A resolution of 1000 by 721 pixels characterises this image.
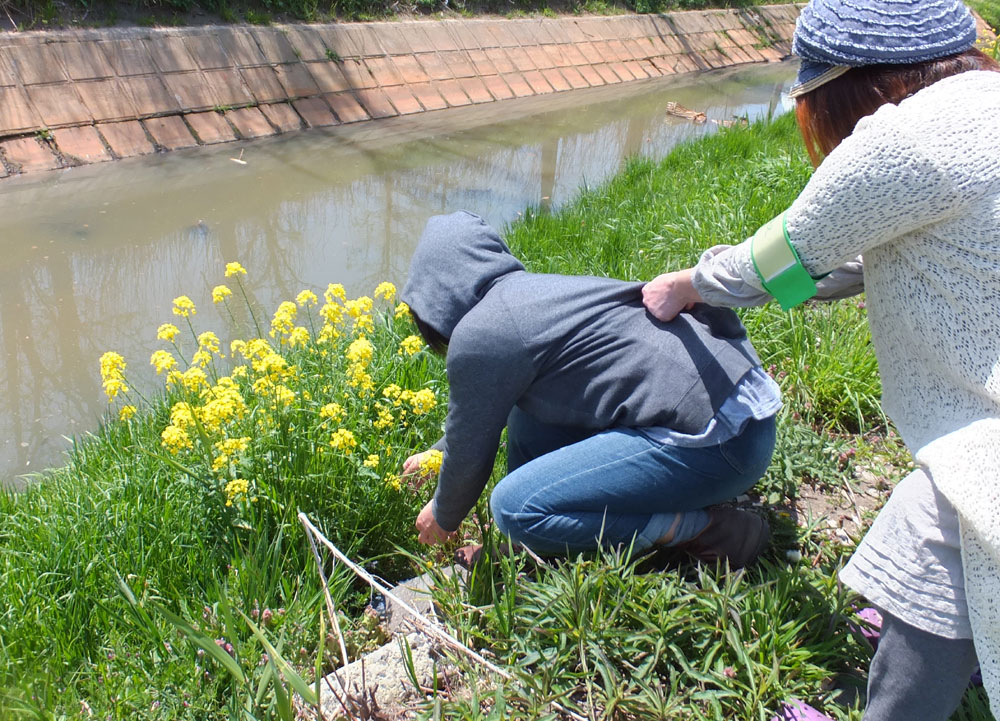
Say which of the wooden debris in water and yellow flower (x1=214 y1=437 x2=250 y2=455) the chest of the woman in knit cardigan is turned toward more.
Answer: the yellow flower

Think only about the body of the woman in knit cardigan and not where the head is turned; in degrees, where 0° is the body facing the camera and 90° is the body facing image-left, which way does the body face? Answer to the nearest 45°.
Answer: approximately 90°

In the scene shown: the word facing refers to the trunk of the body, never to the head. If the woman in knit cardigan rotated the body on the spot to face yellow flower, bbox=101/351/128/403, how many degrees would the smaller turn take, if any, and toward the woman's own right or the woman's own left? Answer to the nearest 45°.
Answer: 0° — they already face it

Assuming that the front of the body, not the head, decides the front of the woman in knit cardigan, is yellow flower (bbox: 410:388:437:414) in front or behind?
in front

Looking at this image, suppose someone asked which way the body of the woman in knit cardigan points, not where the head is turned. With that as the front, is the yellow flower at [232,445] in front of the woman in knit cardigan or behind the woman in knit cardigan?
in front

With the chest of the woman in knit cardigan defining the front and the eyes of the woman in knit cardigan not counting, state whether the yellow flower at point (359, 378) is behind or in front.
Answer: in front

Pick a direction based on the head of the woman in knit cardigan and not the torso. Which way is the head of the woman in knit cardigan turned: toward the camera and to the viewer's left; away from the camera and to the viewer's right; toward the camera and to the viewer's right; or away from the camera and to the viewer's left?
away from the camera and to the viewer's left

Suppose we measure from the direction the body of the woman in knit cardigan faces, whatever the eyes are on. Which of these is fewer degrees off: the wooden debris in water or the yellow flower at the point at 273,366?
the yellow flower
